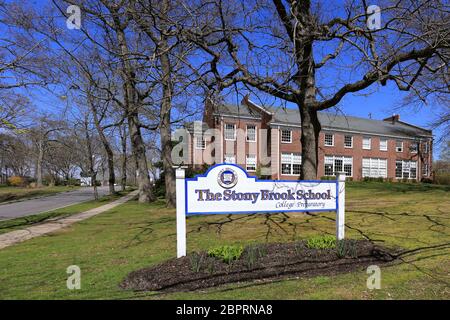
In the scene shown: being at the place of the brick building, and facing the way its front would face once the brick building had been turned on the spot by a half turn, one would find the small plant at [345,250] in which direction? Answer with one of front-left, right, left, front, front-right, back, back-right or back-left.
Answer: back-left

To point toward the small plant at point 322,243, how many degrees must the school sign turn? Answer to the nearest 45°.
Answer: approximately 45° to its left

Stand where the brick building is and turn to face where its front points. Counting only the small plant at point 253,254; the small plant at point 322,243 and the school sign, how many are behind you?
0

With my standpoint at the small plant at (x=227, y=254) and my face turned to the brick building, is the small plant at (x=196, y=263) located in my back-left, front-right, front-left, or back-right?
back-left

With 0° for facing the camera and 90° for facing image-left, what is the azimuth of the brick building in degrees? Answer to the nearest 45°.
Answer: approximately 315°

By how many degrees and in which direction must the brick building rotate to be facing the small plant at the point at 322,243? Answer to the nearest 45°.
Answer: approximately 45° to its right

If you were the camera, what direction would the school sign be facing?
facing the viewer and to the right of the viewer

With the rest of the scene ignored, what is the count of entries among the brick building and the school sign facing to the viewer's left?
0

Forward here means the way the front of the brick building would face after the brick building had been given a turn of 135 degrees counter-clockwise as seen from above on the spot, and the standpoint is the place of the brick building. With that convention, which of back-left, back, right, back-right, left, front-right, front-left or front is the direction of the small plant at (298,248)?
back

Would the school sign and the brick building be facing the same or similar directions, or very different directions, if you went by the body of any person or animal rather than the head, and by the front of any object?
same or similar directions

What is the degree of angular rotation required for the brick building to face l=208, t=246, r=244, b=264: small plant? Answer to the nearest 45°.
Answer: approximately 45° to its right

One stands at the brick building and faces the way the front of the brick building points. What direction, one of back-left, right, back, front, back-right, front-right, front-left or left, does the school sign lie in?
front-right
